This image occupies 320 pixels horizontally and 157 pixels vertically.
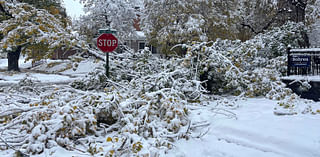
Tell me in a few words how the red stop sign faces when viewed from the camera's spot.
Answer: facing the viewer

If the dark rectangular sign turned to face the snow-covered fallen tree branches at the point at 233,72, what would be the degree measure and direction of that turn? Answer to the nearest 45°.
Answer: approximately 90° to its right

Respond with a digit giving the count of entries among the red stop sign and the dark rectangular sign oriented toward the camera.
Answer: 2

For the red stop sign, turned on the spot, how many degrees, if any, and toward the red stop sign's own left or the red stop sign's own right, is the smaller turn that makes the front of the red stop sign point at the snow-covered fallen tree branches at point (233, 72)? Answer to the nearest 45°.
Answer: approximately 90° to the red stop sign's own left

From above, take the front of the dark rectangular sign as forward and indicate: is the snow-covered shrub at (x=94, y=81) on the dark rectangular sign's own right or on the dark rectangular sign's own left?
on the dark rectangular sign's own right

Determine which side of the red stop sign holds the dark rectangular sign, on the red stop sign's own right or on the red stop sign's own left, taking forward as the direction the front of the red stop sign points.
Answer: on the red stop sign's own left

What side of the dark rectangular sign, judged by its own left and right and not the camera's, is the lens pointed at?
front
